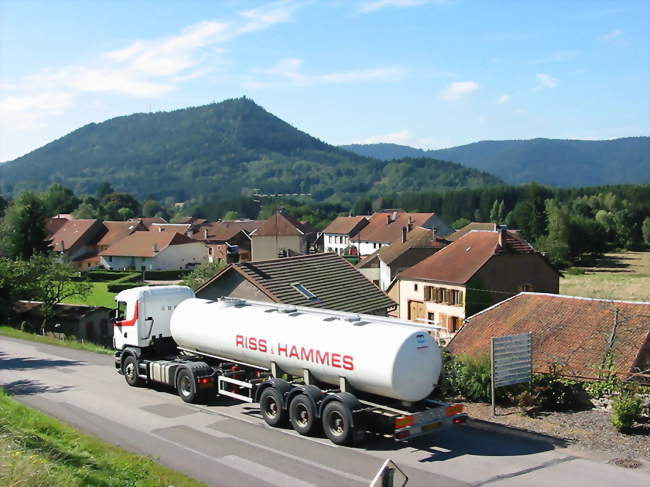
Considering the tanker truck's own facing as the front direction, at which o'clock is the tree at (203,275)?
The tree is roughly at 1 o'clock from the tanker truck.

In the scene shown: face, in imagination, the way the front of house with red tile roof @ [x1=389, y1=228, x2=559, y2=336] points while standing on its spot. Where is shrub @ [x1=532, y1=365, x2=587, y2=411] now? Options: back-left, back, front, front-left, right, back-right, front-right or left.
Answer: front-left

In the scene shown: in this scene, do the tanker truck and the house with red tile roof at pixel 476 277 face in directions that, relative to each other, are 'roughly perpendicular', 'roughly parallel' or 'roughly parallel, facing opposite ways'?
roughly perpendicular

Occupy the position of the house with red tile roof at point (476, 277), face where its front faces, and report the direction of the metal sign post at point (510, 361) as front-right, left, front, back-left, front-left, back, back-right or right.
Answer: front-left

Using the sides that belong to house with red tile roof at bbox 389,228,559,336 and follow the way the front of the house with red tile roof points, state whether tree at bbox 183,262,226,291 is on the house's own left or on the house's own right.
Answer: on the house's own right

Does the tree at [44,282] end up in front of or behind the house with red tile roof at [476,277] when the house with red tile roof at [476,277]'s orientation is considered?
in front

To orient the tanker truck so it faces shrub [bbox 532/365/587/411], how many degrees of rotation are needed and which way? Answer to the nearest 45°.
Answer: approximately 135° to its right

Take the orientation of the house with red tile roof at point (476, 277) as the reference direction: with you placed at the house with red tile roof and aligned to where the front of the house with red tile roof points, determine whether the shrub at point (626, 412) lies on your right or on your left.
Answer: on your left

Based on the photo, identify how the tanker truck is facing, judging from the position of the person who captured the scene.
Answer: facing away from the viewer and to the left of the viewer
